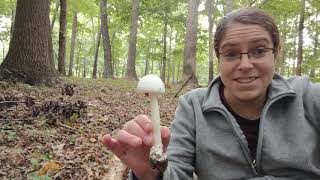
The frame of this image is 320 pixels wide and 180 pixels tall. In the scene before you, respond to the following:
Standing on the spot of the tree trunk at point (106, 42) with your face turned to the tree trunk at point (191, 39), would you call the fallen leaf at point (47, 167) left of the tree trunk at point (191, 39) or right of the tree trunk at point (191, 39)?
right

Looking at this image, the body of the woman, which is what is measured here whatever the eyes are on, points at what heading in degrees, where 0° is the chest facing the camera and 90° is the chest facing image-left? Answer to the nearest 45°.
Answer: approximately 0°

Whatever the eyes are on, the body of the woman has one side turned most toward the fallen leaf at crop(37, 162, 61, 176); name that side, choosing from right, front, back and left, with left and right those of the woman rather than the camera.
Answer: right

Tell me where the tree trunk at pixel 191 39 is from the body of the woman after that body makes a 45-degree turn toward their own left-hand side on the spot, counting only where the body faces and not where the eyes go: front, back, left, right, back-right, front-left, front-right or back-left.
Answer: back-left

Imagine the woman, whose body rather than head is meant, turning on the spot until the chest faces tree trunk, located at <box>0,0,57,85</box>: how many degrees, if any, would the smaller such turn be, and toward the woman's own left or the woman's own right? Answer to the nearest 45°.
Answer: approximately 135° to the woman's own right
